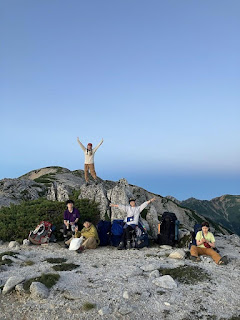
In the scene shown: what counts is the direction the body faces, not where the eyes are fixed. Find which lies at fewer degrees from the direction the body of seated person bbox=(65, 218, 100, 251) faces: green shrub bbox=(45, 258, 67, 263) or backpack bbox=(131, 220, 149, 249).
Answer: the green shrub

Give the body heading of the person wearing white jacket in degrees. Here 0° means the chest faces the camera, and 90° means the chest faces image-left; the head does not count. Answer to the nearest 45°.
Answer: approximately 0°

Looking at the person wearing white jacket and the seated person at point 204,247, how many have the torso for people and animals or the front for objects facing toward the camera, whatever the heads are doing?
2

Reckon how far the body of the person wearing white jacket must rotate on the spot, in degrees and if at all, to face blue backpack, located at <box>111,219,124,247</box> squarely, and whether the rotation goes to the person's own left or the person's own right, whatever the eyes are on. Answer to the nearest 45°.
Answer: approximately 90° to the person's own right

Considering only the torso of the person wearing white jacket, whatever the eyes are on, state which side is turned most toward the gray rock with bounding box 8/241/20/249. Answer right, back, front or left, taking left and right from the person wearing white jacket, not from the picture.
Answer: right

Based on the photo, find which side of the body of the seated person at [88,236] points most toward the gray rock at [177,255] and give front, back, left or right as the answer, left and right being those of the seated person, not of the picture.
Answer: left

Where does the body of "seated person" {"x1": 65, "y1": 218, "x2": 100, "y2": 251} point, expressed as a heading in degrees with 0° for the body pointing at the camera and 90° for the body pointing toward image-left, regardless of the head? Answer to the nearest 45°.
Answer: approximately 45°

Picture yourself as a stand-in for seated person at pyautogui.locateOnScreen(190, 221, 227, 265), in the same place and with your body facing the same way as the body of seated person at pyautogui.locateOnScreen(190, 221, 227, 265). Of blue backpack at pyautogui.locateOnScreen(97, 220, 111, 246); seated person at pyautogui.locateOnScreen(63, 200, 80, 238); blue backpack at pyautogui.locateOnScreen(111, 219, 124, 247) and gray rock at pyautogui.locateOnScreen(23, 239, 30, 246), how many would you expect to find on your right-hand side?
4

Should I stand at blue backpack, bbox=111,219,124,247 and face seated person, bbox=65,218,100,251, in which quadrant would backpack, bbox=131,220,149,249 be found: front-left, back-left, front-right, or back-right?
back-left

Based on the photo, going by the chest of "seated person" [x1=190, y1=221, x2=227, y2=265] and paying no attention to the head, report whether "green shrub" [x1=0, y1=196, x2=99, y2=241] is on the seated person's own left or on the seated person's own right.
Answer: on the seated person's own right

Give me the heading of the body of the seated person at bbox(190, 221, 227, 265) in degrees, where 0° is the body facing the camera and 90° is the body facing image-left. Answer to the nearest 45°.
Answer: approximately 0°
